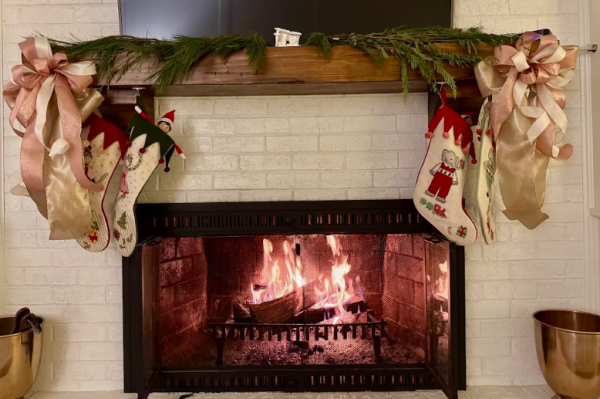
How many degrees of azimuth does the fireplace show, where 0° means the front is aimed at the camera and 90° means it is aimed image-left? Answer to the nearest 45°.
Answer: approximately 0°

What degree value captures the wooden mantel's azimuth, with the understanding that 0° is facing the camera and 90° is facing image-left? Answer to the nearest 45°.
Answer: approximately 0°

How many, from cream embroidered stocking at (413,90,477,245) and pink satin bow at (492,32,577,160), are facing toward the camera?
2

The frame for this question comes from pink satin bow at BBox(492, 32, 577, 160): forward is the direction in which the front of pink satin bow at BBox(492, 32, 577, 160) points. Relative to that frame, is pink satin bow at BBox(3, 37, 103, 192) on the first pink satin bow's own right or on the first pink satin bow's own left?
on the first pink satin bow's own right

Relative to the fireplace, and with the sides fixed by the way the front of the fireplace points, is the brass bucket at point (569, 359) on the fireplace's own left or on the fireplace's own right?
on the fireplace's own left

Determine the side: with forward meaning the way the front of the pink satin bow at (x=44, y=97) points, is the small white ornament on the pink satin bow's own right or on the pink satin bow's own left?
on the pink satin bow's own left
